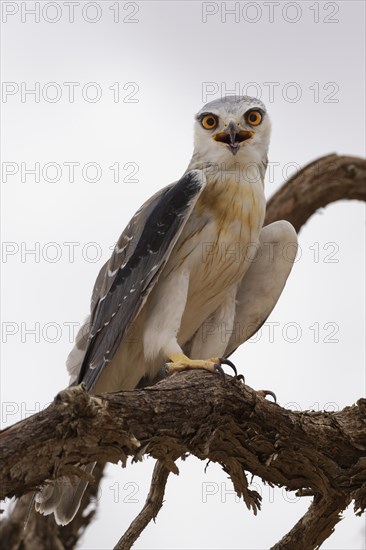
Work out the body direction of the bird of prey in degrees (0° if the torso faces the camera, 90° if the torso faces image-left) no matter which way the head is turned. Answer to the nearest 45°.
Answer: approximately 315°
